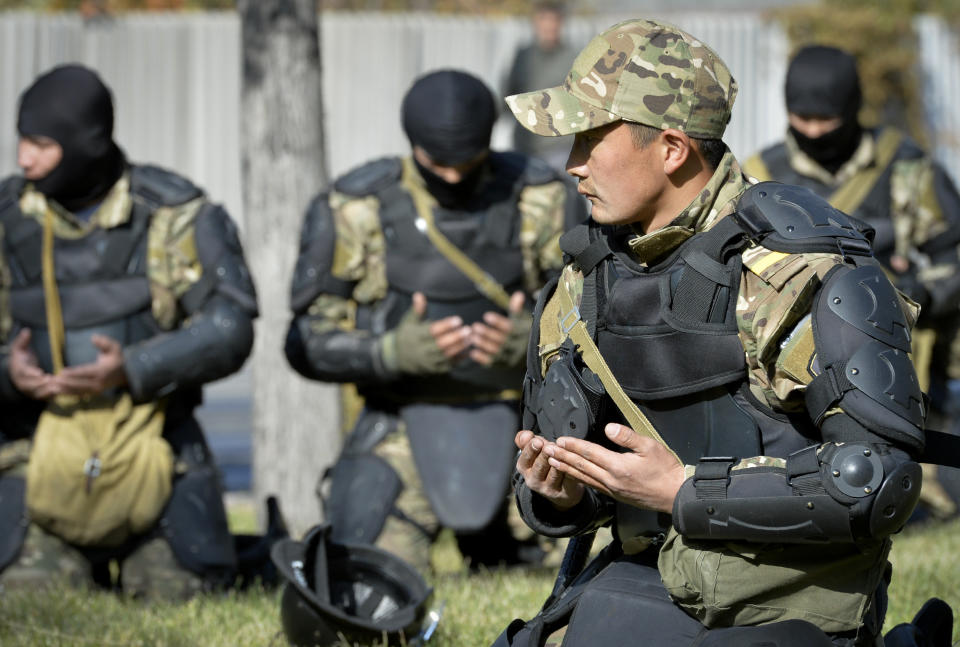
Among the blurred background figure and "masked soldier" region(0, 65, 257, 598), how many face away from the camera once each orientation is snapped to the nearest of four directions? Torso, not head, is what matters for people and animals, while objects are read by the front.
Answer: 0

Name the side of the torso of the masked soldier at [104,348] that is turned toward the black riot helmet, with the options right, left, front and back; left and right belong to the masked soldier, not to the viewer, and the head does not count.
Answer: left

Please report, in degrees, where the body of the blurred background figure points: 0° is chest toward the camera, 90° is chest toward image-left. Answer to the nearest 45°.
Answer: approximately 0°

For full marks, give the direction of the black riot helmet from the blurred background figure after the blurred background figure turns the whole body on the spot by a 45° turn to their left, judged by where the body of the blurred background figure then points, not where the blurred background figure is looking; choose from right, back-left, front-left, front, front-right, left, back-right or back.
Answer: front-right

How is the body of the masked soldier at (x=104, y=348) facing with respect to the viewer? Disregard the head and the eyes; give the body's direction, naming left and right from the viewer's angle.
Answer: facing the viewer and to the left of the viewer

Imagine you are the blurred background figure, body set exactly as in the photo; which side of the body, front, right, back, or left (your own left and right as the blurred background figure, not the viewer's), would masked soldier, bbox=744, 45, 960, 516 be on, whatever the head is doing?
front

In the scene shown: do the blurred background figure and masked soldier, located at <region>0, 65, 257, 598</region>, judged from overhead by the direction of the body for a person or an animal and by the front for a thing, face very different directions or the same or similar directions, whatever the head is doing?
same or similar directions

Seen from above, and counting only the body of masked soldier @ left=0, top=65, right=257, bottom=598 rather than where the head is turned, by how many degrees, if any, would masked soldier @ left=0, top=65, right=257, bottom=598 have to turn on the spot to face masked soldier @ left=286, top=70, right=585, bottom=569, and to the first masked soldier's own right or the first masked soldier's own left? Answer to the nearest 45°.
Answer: approximately 135° to the first masked soldier's own left

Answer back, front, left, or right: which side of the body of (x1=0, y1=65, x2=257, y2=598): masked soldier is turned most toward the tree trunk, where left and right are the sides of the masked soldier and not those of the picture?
back

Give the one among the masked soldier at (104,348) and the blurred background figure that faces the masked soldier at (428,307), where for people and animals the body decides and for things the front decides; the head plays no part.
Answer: the blurred background figure

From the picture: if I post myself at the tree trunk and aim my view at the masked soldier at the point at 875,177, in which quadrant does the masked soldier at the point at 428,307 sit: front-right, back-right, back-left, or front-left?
front-right

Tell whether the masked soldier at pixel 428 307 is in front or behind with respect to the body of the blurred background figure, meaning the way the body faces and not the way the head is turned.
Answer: in front

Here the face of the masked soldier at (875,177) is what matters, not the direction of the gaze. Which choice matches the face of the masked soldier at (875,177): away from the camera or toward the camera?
toward the camera

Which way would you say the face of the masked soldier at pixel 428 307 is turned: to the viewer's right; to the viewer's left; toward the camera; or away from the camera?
toward the camera

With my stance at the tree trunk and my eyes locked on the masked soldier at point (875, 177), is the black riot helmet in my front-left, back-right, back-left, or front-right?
front-right

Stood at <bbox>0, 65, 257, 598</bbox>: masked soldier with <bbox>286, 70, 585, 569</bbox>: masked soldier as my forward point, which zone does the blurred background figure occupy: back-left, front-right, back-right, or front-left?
front-left

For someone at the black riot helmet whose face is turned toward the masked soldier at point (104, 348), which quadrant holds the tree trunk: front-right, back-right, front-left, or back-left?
front-right
